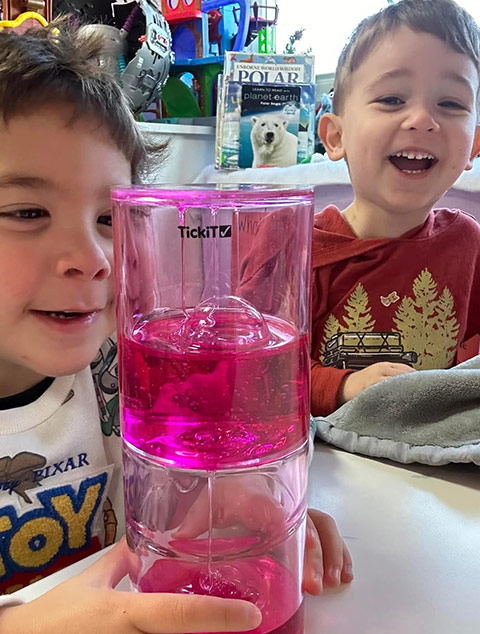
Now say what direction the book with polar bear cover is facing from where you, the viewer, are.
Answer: facing the viewer

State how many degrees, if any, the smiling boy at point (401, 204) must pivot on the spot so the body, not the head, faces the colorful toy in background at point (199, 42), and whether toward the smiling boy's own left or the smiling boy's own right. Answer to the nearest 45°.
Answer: approximately 135° to the smiling boy's own right

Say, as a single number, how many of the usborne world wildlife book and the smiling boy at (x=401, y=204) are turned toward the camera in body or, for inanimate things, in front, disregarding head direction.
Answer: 2

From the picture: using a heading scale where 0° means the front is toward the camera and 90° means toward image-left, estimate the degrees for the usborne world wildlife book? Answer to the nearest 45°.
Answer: approximately 0°

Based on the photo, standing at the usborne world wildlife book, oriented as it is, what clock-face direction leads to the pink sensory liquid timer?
The pink sensory liquid timer is roughly at 12 o'clock from the usborne world wildlife book.

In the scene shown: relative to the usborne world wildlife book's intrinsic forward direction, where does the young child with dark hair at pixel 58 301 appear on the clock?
The young child with dark hair is roughly at 12 o'clock from the usborne world wildlife book.

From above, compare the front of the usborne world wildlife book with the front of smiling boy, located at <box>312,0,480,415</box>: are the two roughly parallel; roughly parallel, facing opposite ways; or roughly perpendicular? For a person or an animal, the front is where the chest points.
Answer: roughly parallel

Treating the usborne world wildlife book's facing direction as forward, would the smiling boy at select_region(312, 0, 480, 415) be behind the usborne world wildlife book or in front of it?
in front

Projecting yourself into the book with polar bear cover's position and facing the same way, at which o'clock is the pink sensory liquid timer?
The pink sensory liquid timer is roughly at 12 o'clock from the book with polar bear cover.

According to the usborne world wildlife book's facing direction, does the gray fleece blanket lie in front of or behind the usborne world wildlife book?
in front

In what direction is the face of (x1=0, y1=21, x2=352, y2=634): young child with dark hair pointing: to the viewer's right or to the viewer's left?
to the viewer's right
